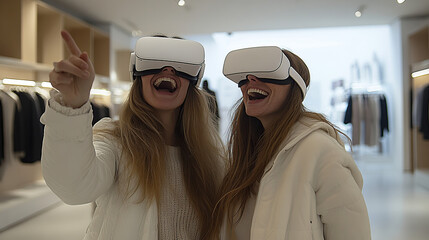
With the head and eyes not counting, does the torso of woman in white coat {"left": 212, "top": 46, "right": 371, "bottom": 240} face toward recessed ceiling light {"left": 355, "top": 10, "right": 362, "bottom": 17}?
no

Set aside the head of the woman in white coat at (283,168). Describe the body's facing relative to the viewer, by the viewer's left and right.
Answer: facing the viewer and to the left of the viewer

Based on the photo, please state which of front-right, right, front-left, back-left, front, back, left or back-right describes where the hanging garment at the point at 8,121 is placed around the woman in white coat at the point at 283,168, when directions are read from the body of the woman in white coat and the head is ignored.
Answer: right

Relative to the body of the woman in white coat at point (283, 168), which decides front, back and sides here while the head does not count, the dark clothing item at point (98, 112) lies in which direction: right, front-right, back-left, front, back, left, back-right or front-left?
right

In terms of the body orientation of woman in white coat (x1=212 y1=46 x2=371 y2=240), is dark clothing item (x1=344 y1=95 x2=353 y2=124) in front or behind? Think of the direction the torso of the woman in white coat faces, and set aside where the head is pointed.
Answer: behind

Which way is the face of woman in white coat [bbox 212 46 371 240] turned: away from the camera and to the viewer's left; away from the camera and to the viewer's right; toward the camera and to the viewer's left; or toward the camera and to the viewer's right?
toward the camera and to the viewer's left

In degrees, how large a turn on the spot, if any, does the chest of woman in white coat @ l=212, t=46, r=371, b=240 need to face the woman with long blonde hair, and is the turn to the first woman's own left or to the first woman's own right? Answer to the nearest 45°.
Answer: approximately 45° to the first woman's own right

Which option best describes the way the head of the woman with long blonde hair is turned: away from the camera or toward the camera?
toward the camera

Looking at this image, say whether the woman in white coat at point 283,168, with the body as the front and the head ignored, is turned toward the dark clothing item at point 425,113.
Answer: no

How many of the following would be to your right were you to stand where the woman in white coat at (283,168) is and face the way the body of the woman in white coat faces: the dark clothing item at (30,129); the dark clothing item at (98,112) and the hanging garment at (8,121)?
3

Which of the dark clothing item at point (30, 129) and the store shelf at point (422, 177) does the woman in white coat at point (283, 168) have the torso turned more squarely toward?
the dark clothing item

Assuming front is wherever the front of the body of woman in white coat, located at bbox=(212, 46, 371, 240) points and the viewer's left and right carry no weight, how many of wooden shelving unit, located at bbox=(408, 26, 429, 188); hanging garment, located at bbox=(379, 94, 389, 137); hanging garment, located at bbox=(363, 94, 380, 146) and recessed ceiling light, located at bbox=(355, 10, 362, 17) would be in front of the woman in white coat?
0

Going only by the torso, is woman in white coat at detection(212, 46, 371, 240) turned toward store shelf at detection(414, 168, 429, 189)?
no

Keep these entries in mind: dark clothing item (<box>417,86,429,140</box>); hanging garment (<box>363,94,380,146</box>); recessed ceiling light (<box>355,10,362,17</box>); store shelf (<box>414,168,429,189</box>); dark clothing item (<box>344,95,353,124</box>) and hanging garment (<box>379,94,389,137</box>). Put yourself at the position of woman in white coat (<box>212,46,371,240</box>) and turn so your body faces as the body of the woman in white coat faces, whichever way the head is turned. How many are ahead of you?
0

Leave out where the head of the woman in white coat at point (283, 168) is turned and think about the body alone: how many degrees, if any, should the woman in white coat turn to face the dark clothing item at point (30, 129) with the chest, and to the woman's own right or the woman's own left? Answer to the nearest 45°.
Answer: approximately 90° to the woman's own right
